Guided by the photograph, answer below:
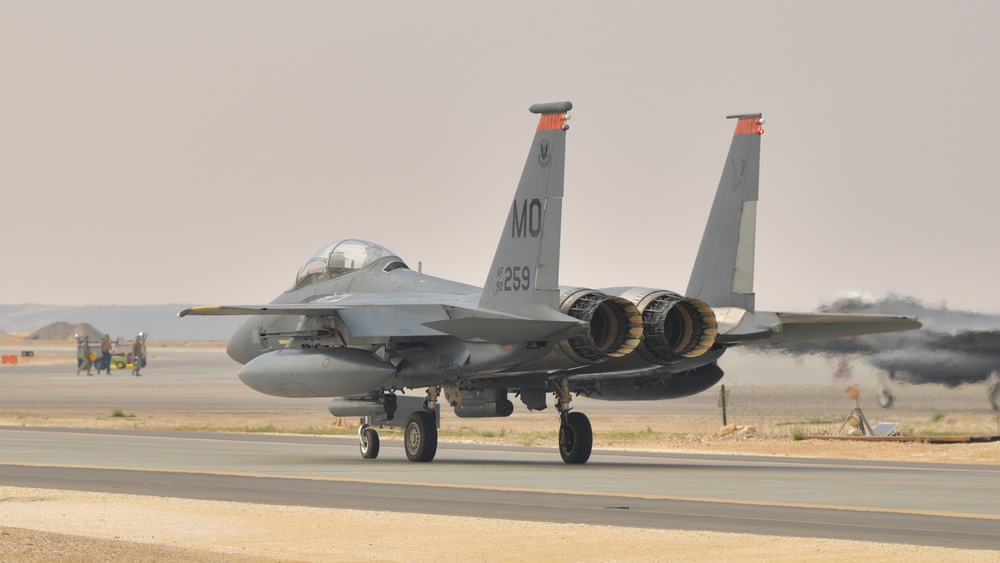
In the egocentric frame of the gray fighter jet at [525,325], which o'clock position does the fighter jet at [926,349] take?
The fighter jet is roughly at 3 o'clock from the gray fighter jet.

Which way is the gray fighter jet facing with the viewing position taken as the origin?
facing away from the viewer and to the left of the viewer
